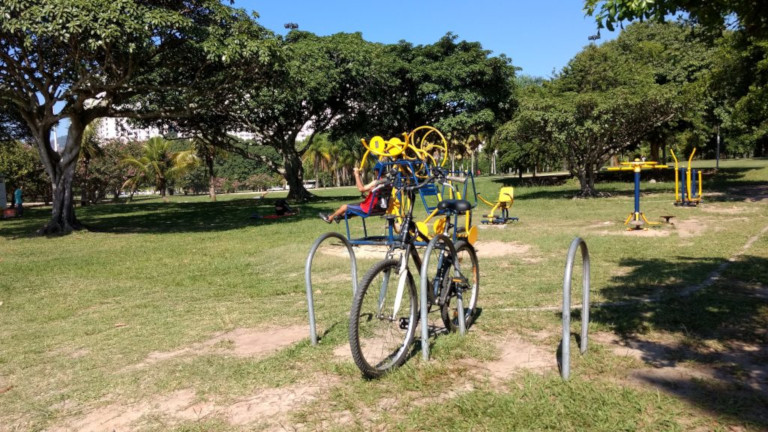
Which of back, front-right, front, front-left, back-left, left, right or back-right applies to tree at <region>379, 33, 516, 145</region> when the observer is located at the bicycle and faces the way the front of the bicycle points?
back-right

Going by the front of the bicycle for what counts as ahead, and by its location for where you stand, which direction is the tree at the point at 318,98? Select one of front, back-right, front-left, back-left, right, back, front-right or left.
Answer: back-right

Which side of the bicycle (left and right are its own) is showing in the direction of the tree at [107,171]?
right

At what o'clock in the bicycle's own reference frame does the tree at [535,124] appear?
The tree is roughly at 5 o'clock from the bicycle.

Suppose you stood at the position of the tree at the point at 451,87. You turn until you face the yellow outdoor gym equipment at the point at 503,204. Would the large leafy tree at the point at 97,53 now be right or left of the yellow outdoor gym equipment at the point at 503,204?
right

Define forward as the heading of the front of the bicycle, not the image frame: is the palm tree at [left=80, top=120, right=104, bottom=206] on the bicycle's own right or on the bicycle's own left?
on the bicycle's own right

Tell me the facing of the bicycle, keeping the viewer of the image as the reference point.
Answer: facing the viewer and to the left of the viewer

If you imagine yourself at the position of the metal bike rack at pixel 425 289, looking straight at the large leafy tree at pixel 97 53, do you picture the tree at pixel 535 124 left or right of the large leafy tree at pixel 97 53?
right
